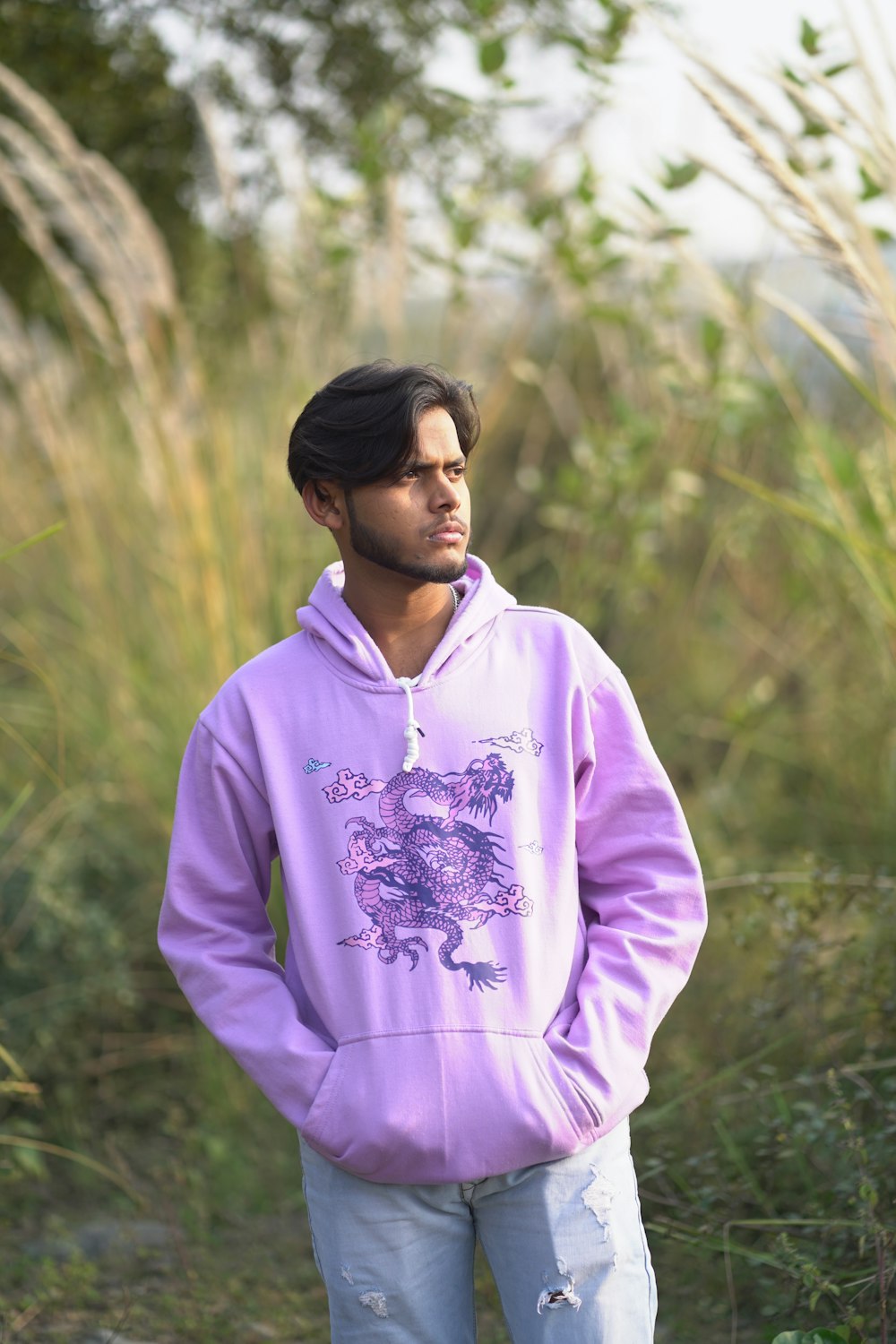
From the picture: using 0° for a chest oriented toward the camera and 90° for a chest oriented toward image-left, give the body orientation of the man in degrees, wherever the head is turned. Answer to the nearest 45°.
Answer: approximately 0°

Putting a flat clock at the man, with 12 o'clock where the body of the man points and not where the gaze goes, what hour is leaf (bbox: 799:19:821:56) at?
The leaf is roughly at 7 o'clock from the man.

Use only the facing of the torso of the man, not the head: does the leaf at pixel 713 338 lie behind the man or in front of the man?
behind

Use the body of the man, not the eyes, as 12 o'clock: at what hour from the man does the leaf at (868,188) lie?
The leaf is roughly at 7 o'clock from the man.
